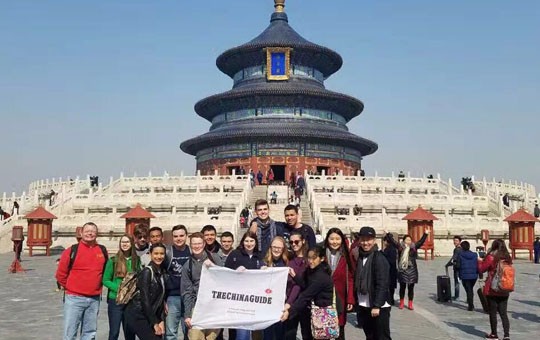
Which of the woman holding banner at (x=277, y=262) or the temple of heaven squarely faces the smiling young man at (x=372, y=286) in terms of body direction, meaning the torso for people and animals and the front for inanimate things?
the temple of heaven

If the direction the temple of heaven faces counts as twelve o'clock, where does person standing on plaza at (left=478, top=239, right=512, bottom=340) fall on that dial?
The person standing on plaza is roughly at 12 o'clock from the temple of heaven.

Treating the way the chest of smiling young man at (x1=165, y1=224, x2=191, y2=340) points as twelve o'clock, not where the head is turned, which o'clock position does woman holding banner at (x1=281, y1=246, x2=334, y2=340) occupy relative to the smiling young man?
The woman holding banner is roughly at 10 o'clock from the smiling young man.

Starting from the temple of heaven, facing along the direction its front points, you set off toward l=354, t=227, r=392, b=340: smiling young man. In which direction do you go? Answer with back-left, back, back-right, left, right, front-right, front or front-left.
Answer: front

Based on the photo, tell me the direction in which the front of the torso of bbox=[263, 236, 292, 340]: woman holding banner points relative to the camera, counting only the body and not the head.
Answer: toward the camera

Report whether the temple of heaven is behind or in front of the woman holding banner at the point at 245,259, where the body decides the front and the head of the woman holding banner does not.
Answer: behind

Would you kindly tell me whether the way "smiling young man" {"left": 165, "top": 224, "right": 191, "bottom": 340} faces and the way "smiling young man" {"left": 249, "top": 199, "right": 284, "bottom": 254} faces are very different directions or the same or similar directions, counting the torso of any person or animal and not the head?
same or similar directions

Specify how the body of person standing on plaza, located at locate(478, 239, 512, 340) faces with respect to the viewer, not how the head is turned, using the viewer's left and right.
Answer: facing away from the viewer and to the left of the viewer

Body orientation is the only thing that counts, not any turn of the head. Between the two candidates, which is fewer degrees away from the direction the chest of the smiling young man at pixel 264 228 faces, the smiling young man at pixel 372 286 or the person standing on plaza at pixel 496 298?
the smiling young man

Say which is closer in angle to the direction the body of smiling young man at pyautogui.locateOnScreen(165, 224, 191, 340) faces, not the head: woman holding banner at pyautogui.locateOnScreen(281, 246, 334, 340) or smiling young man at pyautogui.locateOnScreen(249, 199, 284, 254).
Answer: the woman holding banner

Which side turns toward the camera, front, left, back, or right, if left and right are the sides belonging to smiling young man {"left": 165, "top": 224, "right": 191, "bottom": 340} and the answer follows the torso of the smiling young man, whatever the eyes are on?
front
